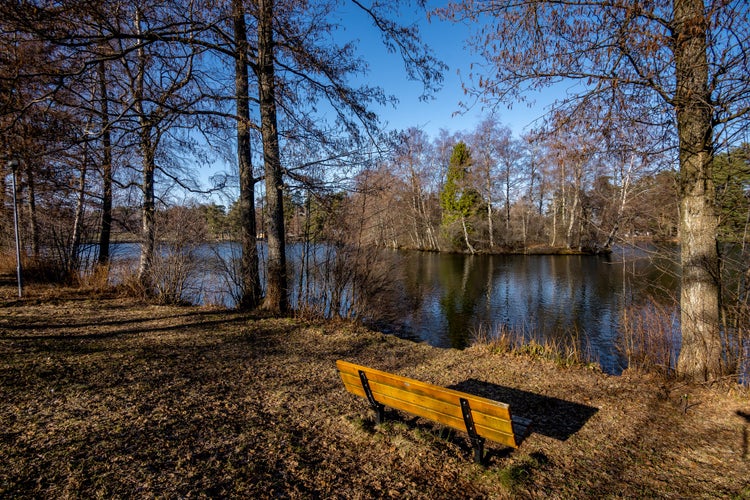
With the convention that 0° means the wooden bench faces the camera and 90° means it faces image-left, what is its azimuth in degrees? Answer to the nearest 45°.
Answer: approximately 225°
